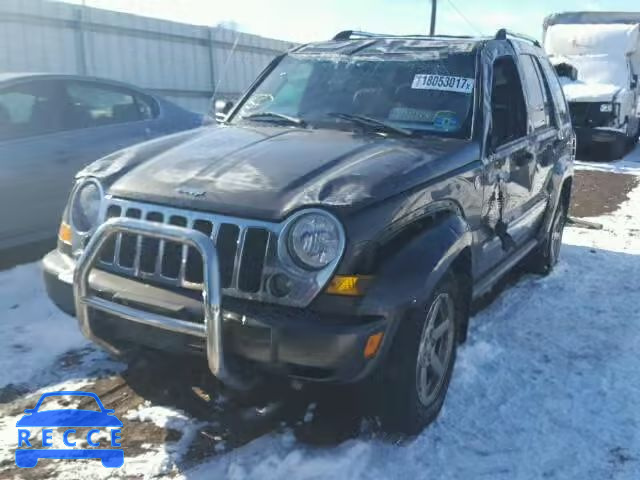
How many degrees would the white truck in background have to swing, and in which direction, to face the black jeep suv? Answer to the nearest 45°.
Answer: approximately 45° to its left

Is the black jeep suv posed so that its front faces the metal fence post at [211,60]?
no

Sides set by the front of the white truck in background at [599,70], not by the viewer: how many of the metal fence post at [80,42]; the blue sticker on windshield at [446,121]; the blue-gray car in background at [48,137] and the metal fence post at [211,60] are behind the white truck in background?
0

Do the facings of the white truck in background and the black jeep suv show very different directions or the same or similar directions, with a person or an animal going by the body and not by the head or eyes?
same or similar directions

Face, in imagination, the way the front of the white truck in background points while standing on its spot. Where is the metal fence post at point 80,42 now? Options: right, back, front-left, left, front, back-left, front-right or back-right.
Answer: front

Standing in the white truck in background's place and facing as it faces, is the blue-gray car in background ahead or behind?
ahead

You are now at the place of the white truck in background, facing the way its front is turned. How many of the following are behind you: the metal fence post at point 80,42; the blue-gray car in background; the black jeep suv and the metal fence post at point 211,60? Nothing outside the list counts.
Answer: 0

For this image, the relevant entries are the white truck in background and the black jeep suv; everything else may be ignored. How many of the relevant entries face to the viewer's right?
0

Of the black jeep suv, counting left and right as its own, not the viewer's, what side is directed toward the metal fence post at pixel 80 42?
right

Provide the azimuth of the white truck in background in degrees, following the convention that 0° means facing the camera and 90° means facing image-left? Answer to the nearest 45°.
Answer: approximately 45°

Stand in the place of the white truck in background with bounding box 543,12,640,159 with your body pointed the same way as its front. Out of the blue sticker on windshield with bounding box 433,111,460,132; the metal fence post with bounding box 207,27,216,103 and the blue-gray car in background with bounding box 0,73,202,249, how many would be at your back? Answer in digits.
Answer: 0

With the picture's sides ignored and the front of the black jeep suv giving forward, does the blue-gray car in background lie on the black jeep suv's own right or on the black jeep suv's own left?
on the black jeep suv's own right

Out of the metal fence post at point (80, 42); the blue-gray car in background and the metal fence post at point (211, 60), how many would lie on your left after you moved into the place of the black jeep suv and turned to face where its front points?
0

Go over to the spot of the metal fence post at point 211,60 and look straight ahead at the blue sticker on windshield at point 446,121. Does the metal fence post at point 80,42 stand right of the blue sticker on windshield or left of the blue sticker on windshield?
right

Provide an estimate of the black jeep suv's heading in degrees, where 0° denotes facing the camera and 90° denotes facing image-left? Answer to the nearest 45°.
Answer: approximately 45°

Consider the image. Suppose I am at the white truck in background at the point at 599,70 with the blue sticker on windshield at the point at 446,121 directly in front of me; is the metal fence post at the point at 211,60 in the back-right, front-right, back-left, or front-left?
front-right
